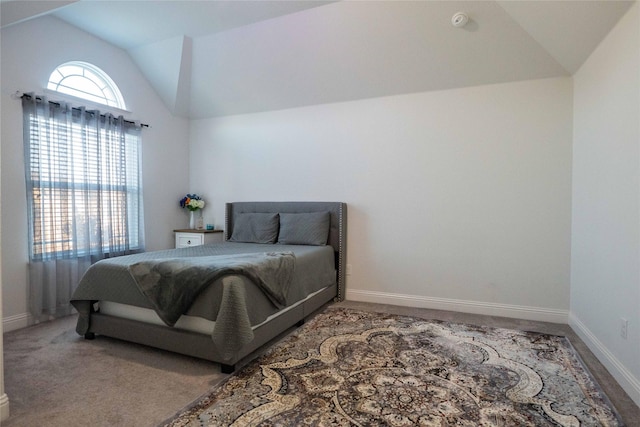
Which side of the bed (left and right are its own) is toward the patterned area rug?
left

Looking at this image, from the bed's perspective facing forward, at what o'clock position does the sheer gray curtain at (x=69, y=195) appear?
The sheer gray curtain is roughly at 3 o'clock from the bed.

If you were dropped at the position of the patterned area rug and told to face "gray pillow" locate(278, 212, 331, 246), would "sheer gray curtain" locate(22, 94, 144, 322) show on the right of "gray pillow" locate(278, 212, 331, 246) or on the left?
left

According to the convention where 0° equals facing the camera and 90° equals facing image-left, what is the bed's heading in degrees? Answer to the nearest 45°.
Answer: approximately 45°
